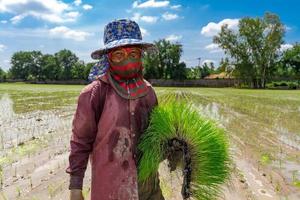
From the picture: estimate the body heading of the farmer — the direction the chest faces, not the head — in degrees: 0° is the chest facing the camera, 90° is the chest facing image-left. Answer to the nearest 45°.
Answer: approximately 315°

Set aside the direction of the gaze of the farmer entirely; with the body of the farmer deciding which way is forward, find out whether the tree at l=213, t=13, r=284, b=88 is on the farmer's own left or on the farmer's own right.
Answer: on the farmer's own left
